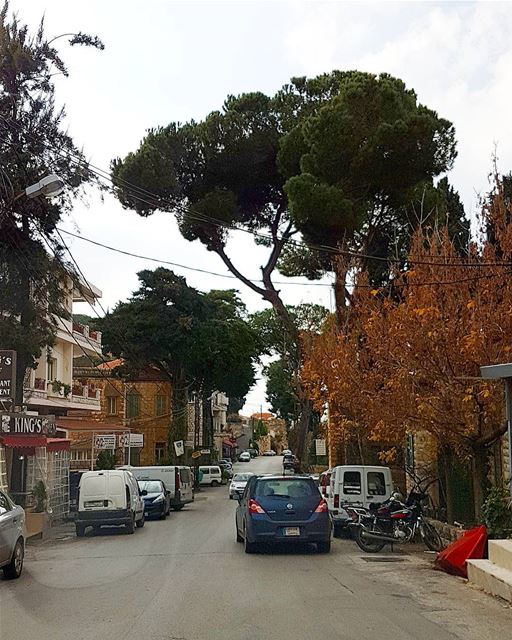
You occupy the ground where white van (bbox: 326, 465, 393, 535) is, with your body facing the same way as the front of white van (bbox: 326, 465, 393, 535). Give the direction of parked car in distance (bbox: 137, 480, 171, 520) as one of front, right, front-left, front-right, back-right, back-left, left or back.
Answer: front-left

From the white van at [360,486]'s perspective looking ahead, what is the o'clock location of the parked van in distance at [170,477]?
The parked van in distance is roughly at 11 o'clock from the white van.

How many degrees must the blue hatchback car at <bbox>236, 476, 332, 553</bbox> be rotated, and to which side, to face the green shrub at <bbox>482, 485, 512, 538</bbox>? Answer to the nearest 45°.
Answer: approximately 135° to its right

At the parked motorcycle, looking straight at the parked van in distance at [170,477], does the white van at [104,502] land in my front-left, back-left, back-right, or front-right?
front-left

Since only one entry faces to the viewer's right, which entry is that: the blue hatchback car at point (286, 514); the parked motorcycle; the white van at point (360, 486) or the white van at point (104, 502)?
the parked motorcycle

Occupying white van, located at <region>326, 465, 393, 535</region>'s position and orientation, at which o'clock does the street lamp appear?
The street lamp is roughly at 7 o'clock from the white van.

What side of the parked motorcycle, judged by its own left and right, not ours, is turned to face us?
right

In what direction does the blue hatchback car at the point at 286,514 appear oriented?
away from the camera

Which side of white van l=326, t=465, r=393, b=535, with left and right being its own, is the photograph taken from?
back
